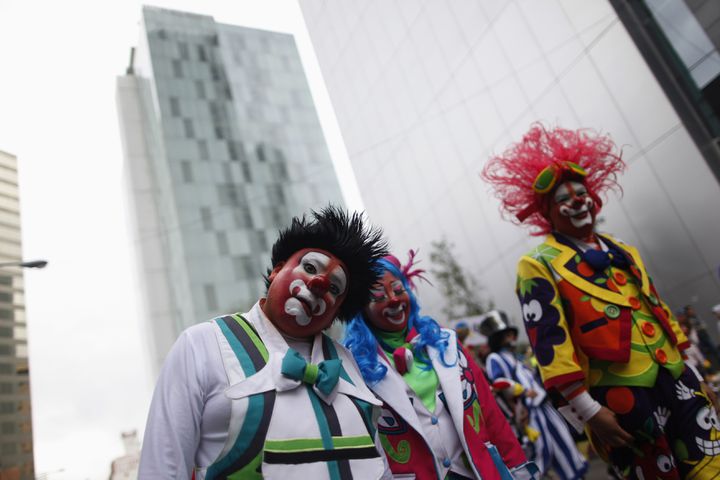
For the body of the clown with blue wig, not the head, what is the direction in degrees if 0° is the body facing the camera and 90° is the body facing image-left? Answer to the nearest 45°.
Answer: approximately 0°

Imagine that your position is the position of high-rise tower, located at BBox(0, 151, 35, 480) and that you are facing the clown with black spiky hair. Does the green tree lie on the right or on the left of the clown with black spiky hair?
left

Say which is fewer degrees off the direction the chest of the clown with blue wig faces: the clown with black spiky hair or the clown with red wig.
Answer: the clown with black spiky hair

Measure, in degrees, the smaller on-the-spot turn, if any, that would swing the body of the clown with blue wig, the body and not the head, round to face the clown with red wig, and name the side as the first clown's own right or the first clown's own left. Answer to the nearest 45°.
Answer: approximately 90° to the first clown's own left

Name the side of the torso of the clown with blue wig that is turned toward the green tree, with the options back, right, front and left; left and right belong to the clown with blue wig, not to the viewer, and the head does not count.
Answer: back

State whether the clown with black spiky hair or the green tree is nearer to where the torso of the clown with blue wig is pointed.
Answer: the clown with black spiky hair

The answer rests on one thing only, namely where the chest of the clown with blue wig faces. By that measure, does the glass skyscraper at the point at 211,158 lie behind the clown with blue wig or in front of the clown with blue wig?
behind
